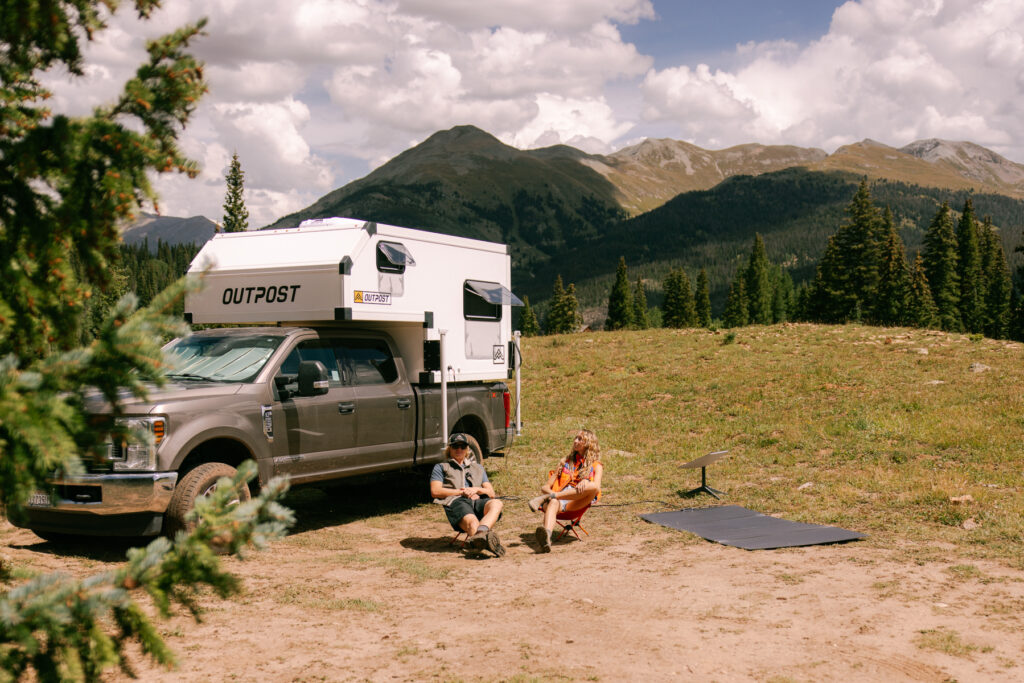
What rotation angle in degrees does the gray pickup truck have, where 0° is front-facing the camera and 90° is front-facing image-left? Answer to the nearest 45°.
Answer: approximately 45°

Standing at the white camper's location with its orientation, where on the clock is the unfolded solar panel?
The unfolded solar panel is roughly at 8 o'clock from the white camper.

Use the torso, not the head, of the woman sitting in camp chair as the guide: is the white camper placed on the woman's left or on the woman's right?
on the woman's right

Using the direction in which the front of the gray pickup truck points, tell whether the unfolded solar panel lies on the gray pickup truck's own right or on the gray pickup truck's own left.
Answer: on the gray pickup truck's own left
